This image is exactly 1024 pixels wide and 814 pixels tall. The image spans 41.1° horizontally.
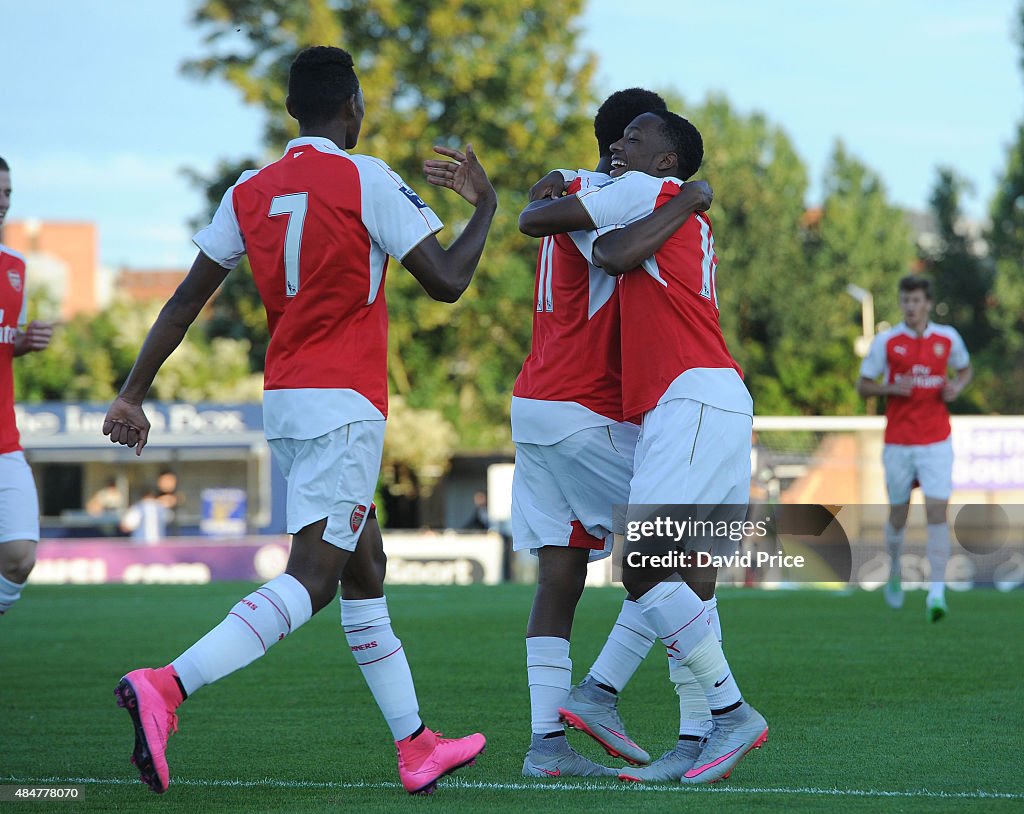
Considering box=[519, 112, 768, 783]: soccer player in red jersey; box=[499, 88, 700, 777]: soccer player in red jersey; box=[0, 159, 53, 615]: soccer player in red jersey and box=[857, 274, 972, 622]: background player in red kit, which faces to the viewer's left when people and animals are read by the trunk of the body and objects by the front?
box=[519, 112, 768, 783]: soccer player in red jersey

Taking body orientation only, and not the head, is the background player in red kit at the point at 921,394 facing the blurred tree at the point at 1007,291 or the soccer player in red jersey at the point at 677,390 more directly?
the soccer player in red jersey

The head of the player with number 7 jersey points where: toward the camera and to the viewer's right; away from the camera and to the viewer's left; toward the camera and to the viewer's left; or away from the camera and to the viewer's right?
away from the camera and to the viewer's right

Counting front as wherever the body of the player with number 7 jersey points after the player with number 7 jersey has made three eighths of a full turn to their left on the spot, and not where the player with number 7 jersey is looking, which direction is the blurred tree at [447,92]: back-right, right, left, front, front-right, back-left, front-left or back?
right

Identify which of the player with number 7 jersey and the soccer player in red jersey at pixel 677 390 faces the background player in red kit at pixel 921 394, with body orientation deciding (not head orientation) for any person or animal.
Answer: the player with number 7 jersey

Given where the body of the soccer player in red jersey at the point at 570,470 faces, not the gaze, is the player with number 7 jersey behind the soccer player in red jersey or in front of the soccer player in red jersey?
behind

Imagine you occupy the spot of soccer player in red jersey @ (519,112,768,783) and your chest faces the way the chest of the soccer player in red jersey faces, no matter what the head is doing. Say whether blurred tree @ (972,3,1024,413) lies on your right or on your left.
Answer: on your right

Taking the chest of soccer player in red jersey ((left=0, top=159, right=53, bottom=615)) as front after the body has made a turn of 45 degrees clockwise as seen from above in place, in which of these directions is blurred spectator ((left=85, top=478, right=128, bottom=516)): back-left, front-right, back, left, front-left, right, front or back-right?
back

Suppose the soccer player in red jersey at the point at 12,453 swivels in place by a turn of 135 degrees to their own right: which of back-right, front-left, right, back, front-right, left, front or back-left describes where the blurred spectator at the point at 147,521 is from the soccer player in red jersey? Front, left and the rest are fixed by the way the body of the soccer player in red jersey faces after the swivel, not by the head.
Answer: right

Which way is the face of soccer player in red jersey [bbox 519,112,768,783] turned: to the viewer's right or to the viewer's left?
to the viewer's left

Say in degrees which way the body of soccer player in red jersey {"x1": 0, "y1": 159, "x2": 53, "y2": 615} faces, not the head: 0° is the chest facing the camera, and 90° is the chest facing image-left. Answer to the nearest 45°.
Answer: approximately 315°

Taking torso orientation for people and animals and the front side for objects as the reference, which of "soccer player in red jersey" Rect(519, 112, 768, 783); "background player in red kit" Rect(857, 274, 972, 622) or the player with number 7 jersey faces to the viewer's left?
the soccer player in red jersey

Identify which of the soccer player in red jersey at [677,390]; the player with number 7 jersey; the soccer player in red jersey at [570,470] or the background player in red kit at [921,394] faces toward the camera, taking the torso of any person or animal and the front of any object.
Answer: the background player in red kit
